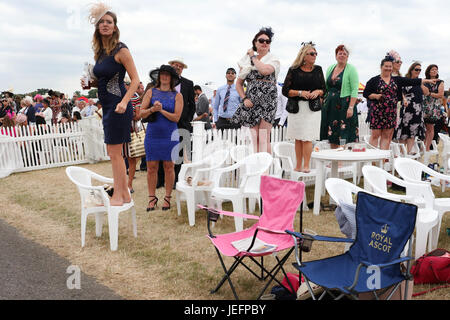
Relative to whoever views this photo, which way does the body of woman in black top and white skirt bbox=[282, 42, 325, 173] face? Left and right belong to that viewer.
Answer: facing the viewer

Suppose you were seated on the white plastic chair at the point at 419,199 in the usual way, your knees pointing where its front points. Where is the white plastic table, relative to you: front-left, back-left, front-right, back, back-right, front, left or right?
back

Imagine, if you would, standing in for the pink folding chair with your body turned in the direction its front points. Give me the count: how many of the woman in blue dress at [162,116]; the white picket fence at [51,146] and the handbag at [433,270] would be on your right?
2

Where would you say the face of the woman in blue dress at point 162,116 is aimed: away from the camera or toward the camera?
toward the camera

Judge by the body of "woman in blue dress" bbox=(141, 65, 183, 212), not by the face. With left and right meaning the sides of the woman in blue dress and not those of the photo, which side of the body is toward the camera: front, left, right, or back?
front

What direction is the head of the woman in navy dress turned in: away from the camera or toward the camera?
toward the camera

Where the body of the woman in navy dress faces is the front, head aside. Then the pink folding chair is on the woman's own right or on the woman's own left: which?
on the woman's own left

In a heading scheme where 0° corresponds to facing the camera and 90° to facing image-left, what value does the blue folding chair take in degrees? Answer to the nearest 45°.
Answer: approximately 45°

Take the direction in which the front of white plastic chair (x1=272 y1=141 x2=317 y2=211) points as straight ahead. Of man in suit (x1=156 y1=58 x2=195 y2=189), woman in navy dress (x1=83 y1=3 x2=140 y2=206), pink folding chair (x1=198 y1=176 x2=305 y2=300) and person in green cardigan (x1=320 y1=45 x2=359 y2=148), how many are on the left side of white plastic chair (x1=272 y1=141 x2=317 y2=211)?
1

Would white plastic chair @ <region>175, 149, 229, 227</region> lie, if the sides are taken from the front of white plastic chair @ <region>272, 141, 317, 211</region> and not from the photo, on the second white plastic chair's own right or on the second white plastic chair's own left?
on the second white plastic chair's own right

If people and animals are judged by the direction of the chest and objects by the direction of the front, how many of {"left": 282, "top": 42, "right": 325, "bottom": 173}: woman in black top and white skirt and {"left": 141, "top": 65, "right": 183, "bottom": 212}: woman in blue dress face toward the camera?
2

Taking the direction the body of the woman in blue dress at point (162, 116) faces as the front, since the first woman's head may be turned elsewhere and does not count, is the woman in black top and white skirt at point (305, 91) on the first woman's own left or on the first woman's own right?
on the first woman's own left
